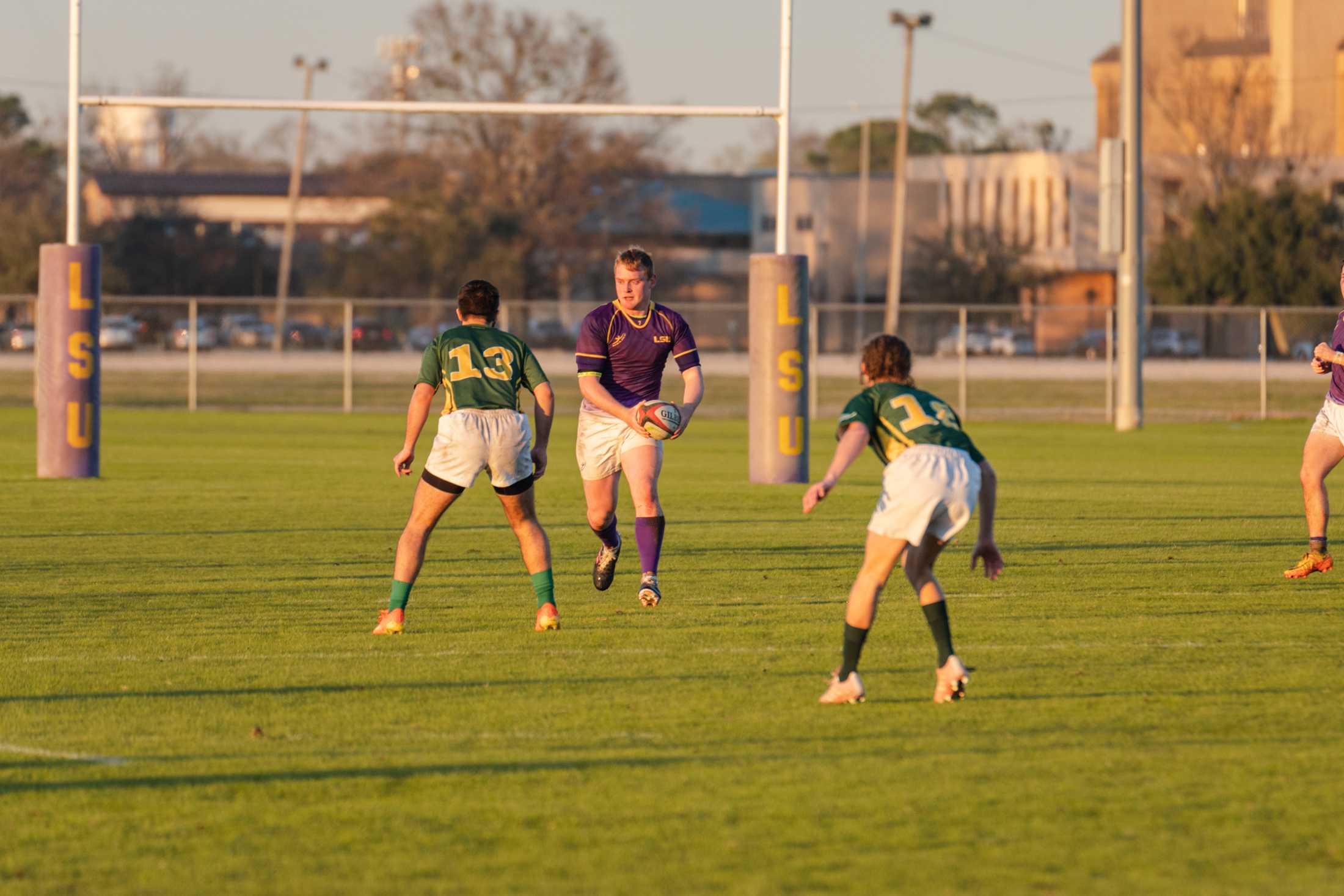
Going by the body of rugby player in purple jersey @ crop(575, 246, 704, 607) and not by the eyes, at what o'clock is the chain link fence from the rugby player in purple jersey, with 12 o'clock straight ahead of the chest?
The chain link fence is roughly at 6 o'clock from the rugby player in purple jersey.

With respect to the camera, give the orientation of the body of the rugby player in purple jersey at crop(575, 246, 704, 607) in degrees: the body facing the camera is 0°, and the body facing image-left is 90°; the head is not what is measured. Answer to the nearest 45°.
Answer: approximately 0°

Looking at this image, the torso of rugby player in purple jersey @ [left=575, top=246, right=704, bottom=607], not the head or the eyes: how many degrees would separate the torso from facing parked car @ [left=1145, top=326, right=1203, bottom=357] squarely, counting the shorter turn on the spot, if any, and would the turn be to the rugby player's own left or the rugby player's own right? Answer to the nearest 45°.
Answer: approximately 180°
